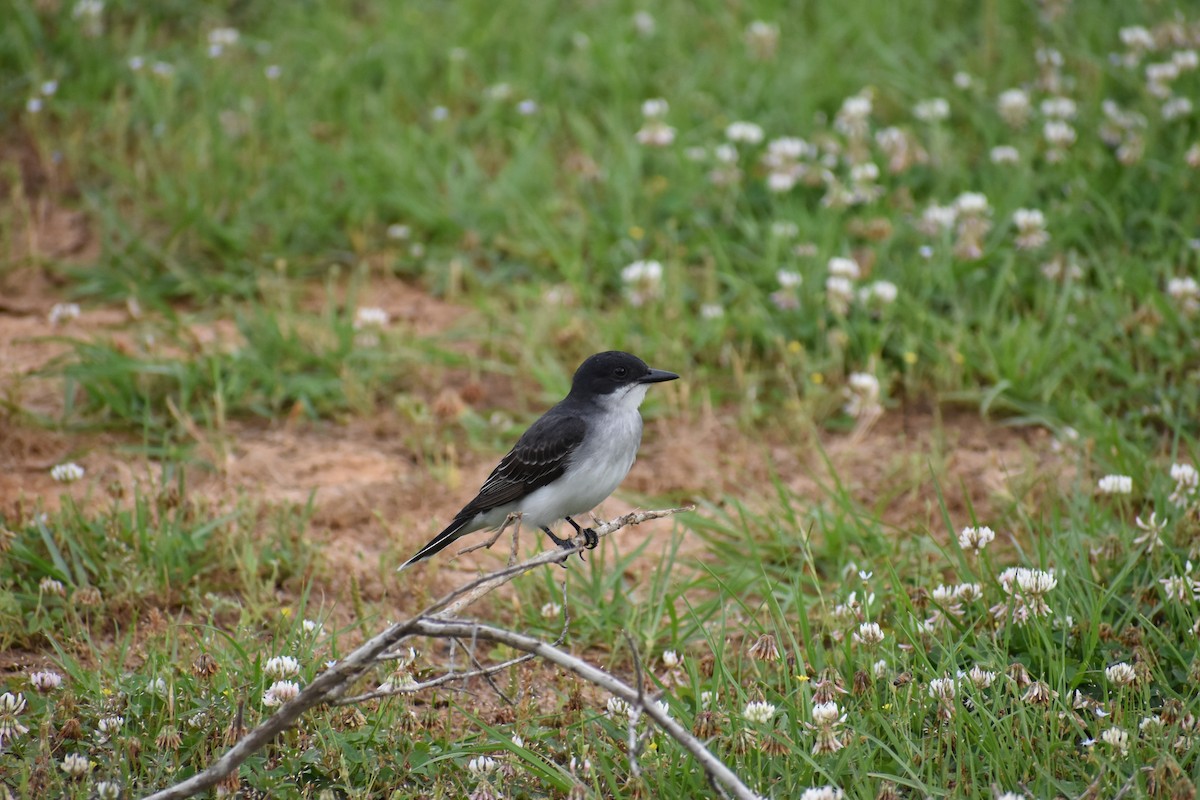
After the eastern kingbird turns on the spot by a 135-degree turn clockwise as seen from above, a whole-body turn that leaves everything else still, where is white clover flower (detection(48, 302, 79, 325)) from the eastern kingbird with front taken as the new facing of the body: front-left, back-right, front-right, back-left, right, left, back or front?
right

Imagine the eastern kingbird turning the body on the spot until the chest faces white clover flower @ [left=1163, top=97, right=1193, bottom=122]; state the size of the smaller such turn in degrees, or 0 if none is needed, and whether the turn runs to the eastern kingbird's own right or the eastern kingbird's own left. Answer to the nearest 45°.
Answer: approximately 45° to the eastern kingbird's own left

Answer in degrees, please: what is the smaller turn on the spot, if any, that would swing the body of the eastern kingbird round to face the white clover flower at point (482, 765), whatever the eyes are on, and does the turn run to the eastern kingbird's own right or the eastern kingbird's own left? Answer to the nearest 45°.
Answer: approximately 90° to the eastern kingbird's own right

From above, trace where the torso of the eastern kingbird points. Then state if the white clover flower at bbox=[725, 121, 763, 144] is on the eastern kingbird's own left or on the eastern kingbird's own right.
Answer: on the eastern kingbird's own left

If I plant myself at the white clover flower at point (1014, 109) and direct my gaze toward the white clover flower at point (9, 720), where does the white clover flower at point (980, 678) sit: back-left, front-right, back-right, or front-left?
front-left

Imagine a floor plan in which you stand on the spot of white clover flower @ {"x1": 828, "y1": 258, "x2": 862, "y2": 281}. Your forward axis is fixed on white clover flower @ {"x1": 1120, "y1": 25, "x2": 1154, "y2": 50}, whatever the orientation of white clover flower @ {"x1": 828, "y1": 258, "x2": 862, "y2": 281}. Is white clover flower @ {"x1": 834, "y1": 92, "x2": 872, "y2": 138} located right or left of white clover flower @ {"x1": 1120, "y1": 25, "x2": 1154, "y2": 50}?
left

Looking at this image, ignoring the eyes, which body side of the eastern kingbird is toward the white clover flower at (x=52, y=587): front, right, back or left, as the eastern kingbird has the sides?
back

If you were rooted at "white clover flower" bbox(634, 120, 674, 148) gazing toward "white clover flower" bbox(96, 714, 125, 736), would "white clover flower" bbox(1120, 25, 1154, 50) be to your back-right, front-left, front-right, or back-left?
back-left

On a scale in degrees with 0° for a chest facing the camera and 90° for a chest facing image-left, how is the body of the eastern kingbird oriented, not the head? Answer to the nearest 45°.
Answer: approximately 270°

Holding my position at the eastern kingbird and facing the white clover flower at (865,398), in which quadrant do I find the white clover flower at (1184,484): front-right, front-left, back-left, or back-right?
front-right

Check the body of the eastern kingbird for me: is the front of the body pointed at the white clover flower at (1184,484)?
yes

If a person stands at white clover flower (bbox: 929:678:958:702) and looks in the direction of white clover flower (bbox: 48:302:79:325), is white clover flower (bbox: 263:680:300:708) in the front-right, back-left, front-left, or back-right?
front-left
